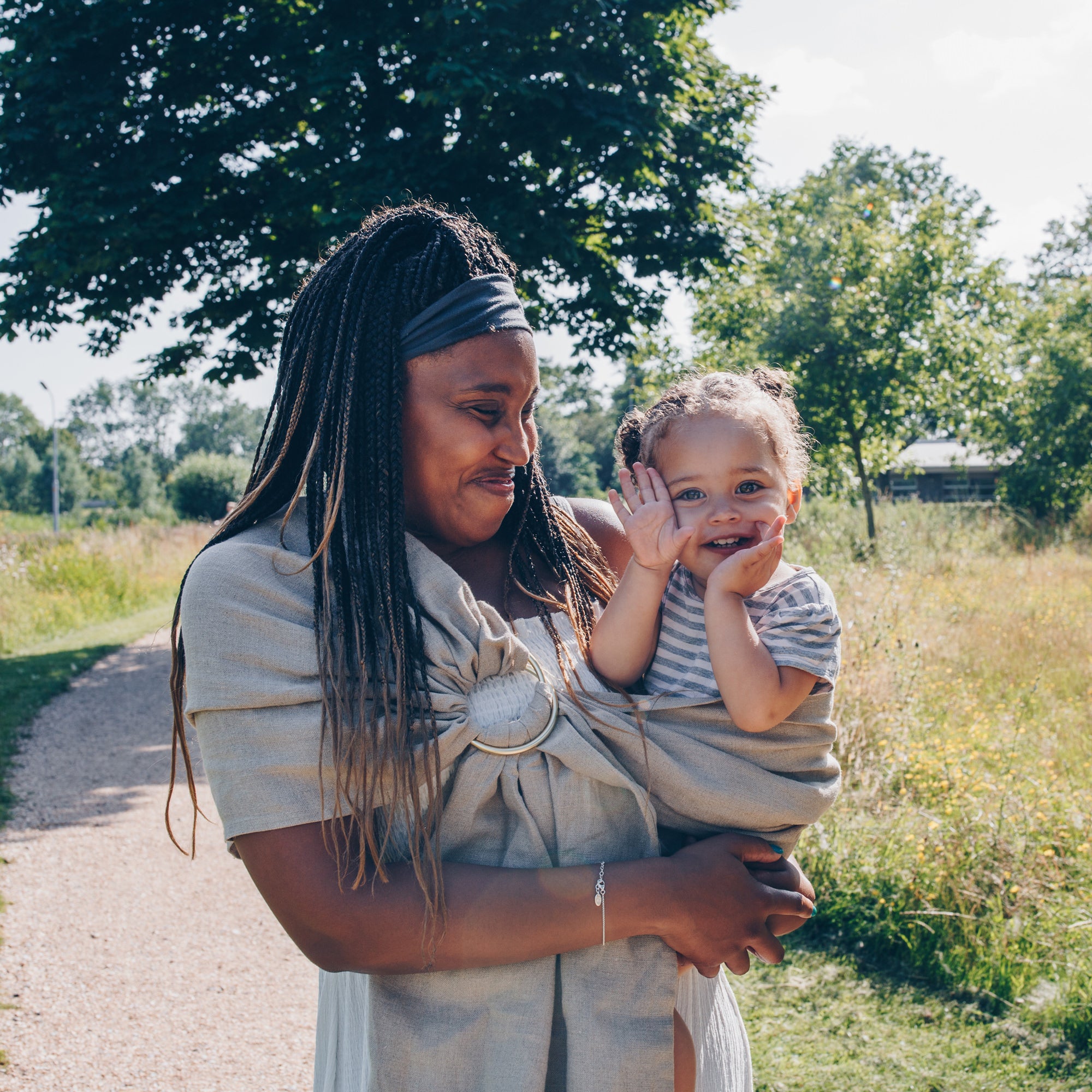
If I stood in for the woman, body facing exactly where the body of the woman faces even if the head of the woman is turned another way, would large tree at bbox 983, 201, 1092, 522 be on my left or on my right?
on my left

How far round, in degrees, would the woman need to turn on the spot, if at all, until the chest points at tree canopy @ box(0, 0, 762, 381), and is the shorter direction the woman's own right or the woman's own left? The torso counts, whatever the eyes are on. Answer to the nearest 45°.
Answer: approximately 135° to the woman's own left

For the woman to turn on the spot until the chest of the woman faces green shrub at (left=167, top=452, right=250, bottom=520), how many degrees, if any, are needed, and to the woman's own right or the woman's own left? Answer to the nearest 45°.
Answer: approximately 135° to the woman's own left

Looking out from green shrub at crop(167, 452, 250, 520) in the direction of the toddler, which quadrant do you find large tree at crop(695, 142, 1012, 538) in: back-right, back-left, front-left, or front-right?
front-left

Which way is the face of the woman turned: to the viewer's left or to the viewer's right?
to the viewer's right
